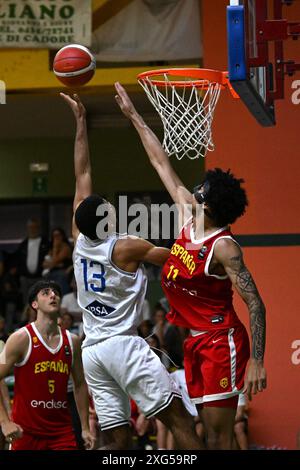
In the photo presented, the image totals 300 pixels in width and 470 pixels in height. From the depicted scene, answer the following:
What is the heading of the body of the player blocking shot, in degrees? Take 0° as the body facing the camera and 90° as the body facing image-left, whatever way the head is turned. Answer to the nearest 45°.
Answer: approximately 45°

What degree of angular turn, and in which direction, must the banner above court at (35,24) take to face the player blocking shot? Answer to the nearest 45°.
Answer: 0° — it already faces them

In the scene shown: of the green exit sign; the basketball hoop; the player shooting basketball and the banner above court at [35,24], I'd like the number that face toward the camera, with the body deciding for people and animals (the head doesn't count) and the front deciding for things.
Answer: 2

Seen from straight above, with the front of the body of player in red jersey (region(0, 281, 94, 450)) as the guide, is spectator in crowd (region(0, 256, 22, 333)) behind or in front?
behind

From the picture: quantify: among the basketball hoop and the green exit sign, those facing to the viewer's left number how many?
1

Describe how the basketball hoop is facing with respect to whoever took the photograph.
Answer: facing to the left of the viewer
